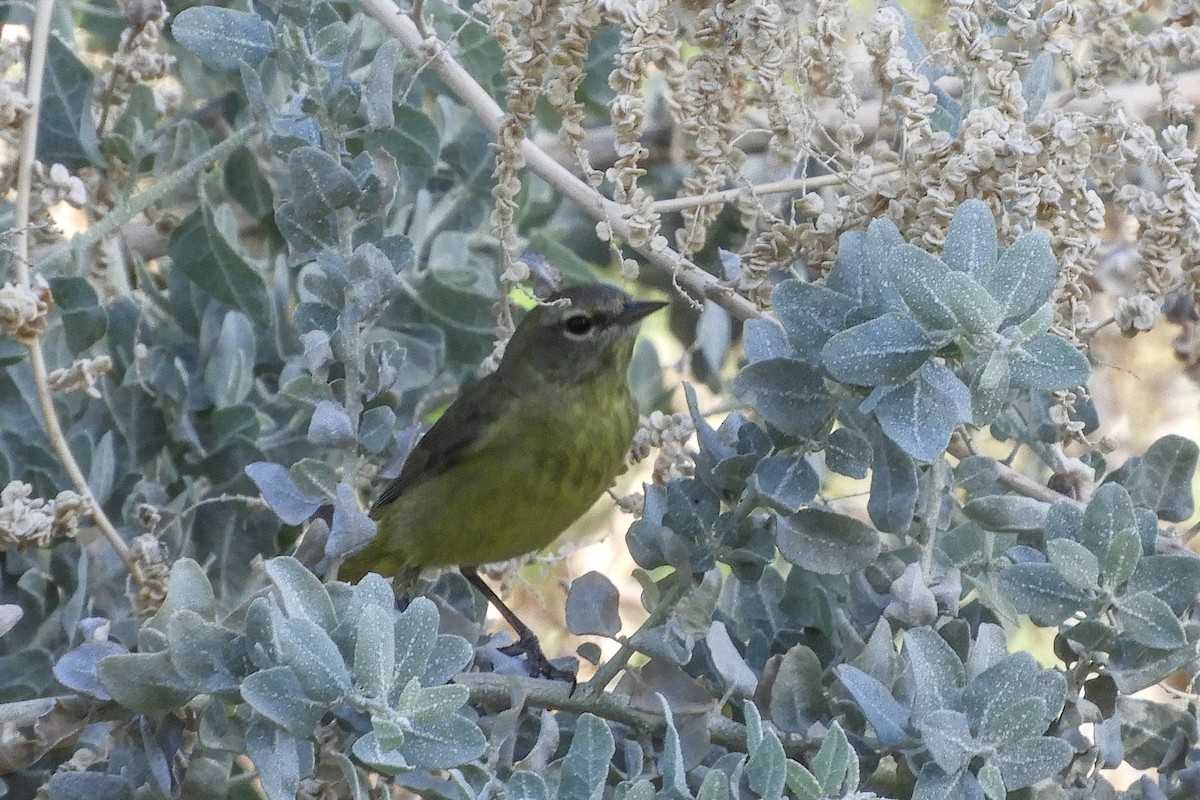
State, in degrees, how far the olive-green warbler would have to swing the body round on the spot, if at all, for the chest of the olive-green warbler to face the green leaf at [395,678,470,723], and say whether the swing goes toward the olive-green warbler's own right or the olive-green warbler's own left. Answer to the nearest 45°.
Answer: approximately 90° to the olive-green warbler's own right

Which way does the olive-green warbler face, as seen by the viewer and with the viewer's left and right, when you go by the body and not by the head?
facing to the right of the viewer

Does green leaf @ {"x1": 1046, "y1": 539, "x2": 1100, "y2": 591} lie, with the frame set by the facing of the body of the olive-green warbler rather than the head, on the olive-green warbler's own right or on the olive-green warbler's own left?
on the olive-green warbler's own left

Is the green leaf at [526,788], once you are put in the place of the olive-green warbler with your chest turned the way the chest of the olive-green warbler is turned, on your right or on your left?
on your right
